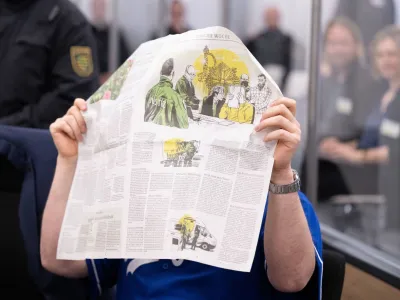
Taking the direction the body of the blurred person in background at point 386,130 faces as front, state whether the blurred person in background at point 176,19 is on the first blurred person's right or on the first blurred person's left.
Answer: on the first blurred person's right

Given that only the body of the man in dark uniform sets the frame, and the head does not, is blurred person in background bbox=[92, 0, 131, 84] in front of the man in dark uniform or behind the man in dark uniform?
behind

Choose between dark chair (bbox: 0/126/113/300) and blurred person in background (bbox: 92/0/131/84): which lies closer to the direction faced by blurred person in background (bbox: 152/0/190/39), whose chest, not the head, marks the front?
the dark chair

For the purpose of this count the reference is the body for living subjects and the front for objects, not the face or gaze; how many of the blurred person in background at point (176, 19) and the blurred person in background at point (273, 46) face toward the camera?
2

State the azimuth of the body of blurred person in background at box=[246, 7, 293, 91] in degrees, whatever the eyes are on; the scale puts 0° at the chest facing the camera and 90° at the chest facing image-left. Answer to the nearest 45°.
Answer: approximately 0°

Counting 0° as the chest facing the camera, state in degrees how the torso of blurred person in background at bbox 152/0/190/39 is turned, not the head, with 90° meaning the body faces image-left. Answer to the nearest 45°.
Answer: approximately 0°

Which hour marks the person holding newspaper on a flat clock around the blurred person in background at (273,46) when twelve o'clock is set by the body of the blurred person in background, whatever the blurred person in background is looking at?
The person holding newspaper is roughly at 12 o'clock from the blurred person in background.
